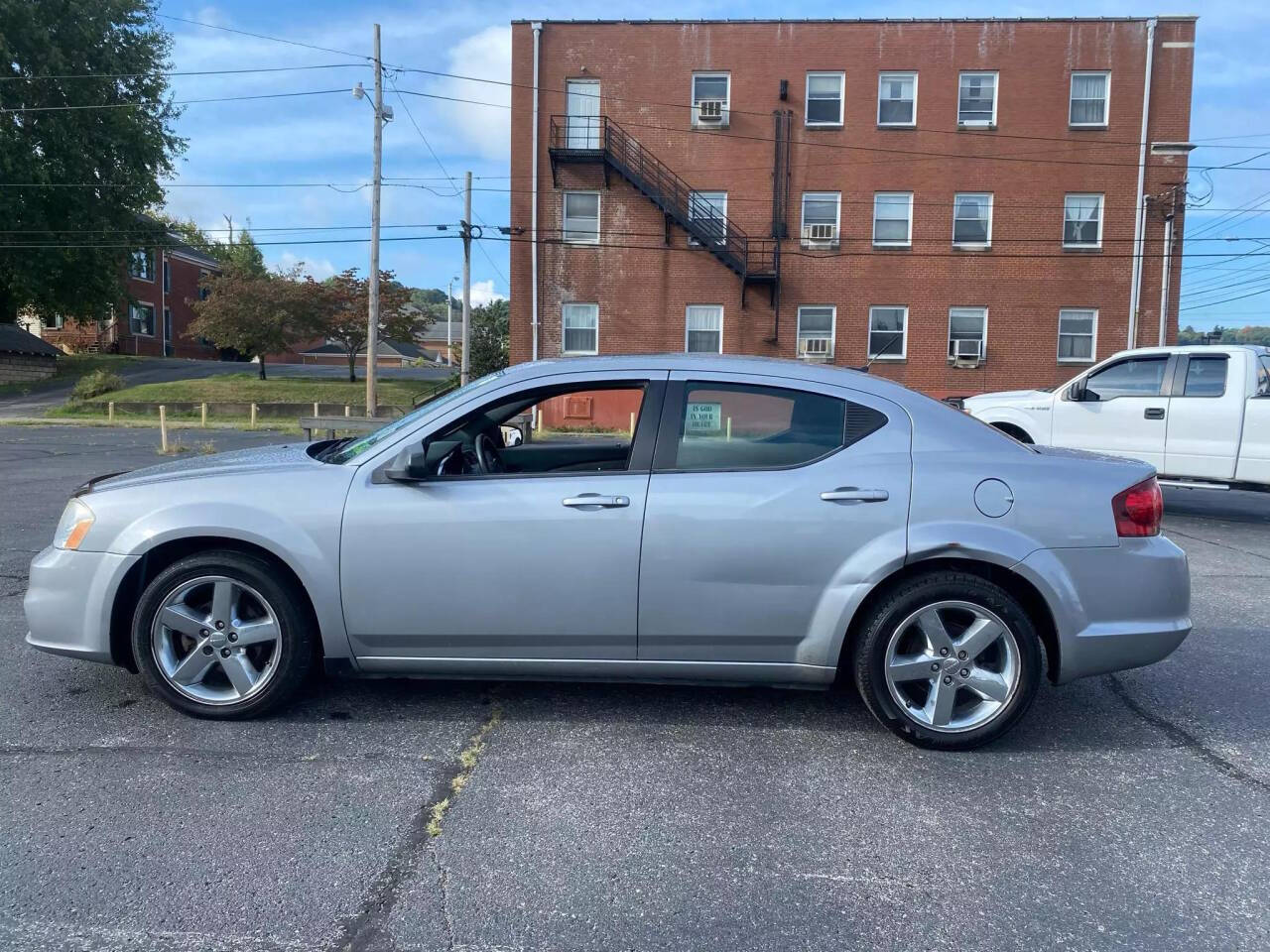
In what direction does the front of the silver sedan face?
to the viewer's left

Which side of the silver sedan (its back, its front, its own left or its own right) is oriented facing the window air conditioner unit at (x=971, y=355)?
right

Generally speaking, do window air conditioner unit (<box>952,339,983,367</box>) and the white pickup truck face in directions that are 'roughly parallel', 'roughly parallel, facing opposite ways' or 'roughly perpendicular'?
roughly perpendicular

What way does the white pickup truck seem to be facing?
to the viewer's left

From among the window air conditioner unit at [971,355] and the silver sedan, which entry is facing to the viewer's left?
the silver sedan
